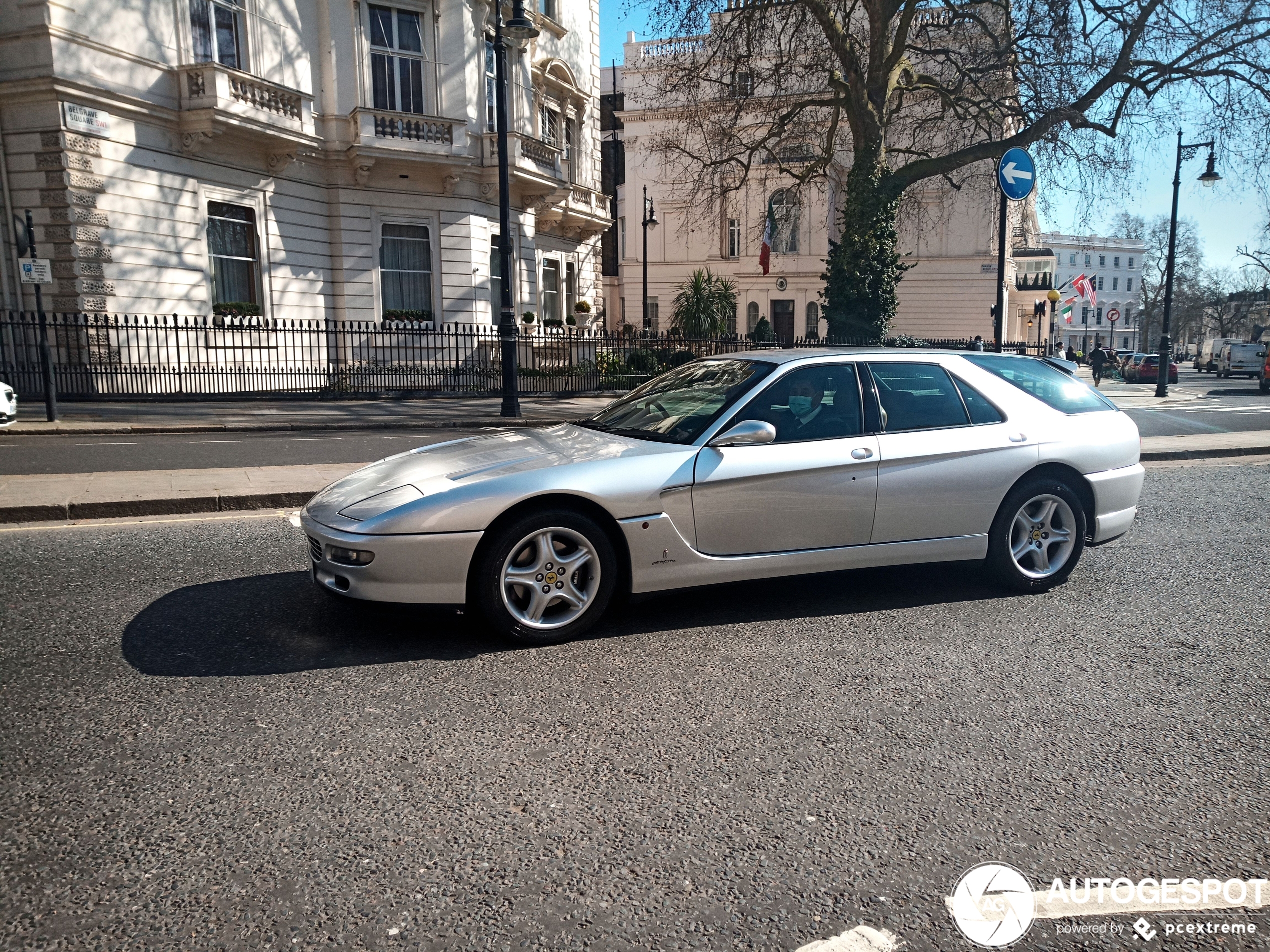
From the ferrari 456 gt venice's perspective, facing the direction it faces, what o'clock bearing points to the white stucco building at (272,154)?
The white stucco building is roughly at 2 o'clock from the ferrari 456 gt venice.

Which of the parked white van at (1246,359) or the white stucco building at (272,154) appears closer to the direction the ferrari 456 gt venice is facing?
the white stucco building

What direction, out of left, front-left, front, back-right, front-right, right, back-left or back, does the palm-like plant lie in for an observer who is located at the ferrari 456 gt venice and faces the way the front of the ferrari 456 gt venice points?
right

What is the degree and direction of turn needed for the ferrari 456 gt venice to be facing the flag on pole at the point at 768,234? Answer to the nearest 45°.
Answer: approximately 90° to its right

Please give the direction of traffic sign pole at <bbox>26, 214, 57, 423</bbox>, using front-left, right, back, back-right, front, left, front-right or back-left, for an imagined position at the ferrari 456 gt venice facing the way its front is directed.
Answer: front-right

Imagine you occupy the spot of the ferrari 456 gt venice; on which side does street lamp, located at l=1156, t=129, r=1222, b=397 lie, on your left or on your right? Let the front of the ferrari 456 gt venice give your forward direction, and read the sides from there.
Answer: on your right

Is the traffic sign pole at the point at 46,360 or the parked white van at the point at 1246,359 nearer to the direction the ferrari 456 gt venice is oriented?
the traffic sign pole

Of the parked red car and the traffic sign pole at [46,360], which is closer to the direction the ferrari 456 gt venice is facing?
the traffic sign pole

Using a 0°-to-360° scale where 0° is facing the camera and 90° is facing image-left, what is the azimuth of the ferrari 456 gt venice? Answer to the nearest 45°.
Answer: approximately 90°

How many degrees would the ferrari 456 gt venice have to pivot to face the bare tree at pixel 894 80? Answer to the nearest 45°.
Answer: approximately 90° to its right

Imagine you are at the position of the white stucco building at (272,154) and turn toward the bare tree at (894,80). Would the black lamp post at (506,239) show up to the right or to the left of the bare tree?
right
